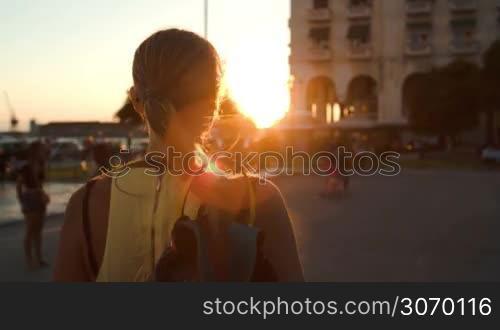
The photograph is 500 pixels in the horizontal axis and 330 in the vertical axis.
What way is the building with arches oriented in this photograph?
toward the camera

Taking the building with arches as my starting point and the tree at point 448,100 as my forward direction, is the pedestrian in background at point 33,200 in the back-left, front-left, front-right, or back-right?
front-right

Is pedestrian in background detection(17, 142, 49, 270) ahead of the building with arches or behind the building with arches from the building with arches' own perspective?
ahead

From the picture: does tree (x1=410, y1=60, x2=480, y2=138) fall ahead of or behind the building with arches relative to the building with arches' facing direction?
ahead

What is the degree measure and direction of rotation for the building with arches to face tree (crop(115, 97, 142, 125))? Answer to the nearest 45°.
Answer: approximately 45° to its right

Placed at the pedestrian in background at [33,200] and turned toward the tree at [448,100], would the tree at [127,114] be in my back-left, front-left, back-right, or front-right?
front-left

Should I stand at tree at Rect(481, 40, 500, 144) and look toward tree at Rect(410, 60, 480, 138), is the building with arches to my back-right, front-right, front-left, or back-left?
front-right
